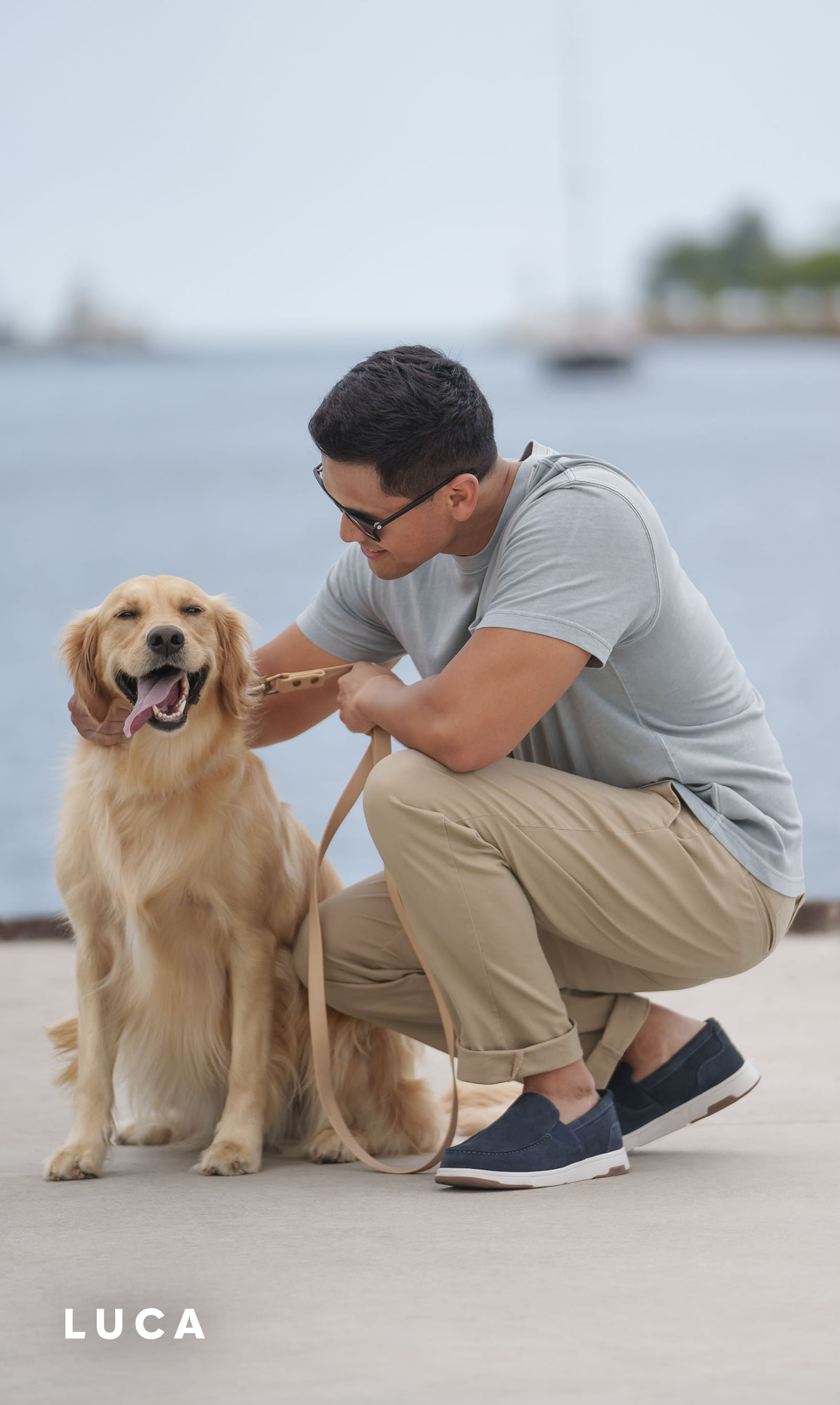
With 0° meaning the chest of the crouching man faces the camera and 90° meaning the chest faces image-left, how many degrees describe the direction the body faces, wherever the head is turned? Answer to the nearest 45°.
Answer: approximately 90°

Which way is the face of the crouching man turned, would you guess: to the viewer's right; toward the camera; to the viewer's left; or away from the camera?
to the viewer's left
